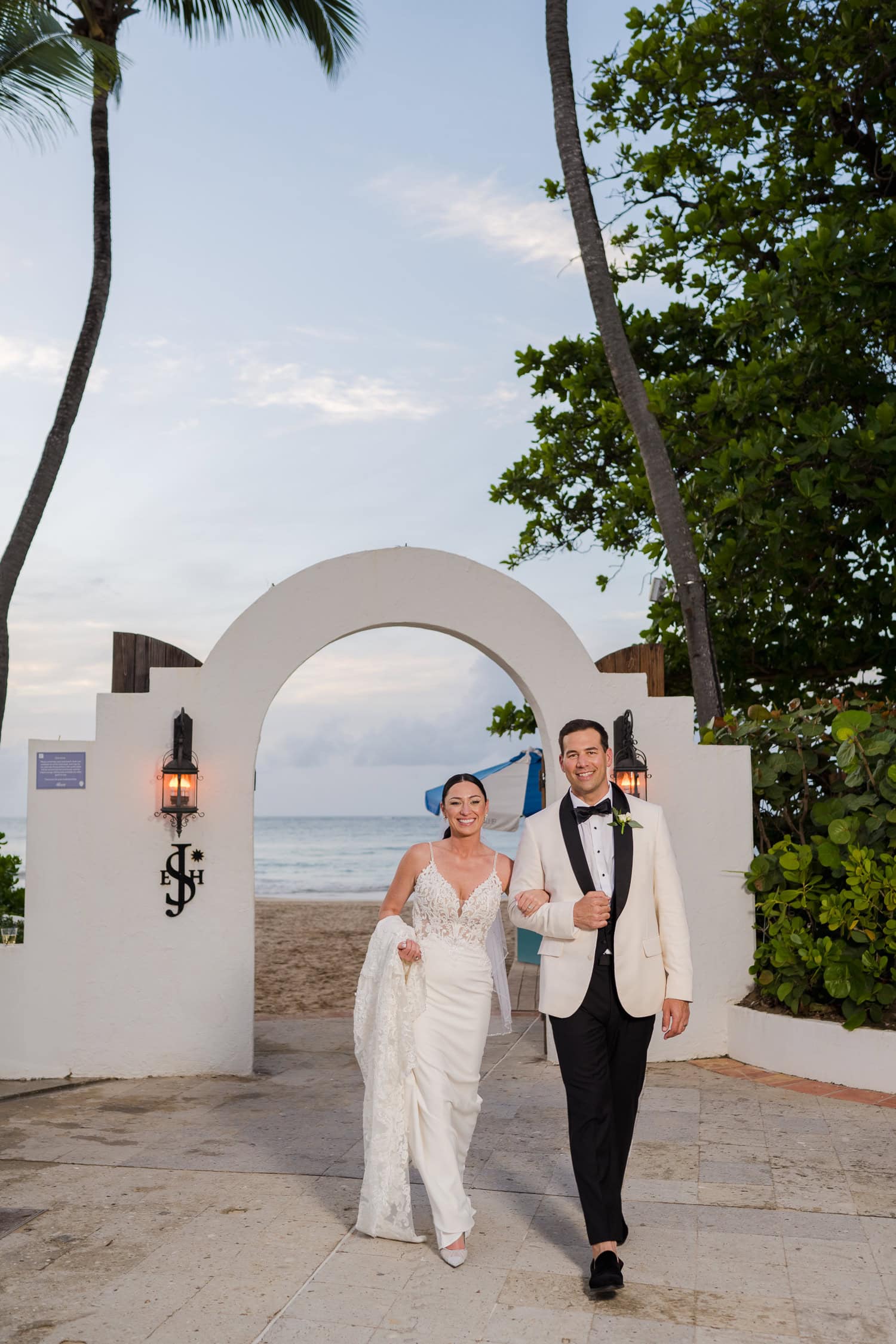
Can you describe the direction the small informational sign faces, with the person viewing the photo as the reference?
facing the viewer

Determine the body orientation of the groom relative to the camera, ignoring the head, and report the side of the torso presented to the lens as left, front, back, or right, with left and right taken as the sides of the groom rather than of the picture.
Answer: front

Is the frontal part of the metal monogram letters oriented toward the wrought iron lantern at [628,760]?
no

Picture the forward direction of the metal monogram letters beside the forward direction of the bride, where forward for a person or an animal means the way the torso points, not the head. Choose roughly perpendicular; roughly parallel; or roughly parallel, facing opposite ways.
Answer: roughly parallel

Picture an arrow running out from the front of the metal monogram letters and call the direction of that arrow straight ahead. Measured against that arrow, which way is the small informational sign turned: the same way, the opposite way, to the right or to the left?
the same way

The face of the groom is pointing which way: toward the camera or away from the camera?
toward the camera

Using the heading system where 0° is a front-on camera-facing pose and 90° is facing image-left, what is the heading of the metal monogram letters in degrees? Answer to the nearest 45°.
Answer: approximately 0°

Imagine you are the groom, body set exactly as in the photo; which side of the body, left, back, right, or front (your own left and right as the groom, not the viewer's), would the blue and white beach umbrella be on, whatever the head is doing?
back

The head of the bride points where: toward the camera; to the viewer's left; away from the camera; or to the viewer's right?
toward the camera

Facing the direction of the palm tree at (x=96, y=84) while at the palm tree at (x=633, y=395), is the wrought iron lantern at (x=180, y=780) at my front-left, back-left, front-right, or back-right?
front-left

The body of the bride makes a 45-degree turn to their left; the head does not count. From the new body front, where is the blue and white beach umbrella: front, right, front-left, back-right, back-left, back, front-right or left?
back-left

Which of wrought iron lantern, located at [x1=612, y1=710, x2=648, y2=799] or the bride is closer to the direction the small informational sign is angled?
the bride

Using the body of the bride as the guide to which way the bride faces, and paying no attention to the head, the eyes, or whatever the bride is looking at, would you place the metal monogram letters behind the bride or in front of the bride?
behind

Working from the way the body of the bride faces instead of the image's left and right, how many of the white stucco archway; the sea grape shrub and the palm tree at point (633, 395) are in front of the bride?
0

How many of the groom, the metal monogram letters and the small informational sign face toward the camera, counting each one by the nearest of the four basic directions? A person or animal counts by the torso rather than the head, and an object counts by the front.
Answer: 3

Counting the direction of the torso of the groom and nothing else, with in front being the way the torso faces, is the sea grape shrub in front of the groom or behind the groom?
behind

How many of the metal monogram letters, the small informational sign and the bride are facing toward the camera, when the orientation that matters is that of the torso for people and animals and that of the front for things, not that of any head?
3

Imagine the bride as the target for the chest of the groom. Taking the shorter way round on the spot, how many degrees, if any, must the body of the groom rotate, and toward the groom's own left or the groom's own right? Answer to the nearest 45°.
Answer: approximately 135° to the groom's own right

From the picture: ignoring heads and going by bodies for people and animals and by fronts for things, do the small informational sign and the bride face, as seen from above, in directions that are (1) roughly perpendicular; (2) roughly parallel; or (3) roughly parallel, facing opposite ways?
roughly parallel

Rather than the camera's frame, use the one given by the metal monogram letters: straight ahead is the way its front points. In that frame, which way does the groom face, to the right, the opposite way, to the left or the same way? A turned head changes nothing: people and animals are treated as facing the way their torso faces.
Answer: the same way

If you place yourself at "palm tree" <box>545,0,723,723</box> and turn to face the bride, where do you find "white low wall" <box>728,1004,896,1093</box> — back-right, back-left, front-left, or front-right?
front-left

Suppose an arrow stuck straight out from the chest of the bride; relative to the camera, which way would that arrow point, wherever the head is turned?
toward the camera
